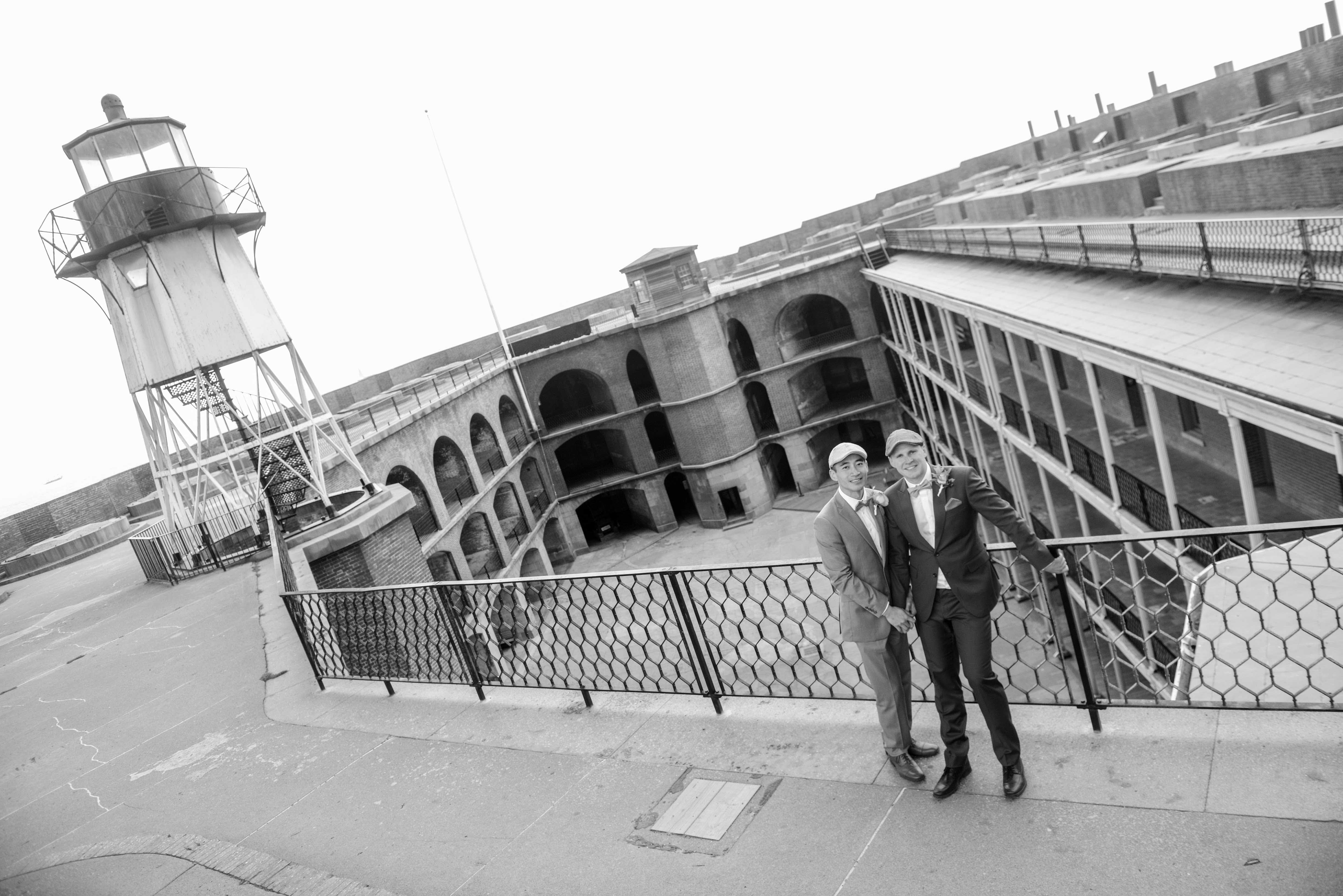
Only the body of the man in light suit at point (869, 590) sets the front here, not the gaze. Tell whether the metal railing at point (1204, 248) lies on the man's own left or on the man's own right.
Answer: on the man's own left

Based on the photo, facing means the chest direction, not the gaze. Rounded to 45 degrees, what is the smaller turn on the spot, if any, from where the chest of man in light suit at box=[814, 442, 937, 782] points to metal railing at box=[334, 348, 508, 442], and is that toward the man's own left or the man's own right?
approximately 180°

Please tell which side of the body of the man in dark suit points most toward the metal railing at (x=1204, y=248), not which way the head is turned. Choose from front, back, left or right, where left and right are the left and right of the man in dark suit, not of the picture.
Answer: back

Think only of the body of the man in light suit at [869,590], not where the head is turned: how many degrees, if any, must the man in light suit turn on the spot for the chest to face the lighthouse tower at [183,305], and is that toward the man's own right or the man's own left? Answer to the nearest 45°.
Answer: approximately 180°

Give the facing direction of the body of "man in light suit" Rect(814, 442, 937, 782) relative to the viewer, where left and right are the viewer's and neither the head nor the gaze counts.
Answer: facing the viewer and to the right of the viewer

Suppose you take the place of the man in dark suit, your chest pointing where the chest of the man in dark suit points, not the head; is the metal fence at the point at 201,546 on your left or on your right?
on your right

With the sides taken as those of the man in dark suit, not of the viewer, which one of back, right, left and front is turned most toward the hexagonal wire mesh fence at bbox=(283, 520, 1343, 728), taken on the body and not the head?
back

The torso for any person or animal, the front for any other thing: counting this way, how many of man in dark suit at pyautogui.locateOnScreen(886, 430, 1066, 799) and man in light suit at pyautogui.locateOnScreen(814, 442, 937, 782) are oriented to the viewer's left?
0

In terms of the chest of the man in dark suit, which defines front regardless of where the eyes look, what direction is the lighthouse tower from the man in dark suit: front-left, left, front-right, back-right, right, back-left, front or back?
back-right

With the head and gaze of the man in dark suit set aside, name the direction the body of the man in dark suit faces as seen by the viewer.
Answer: toward the camera
